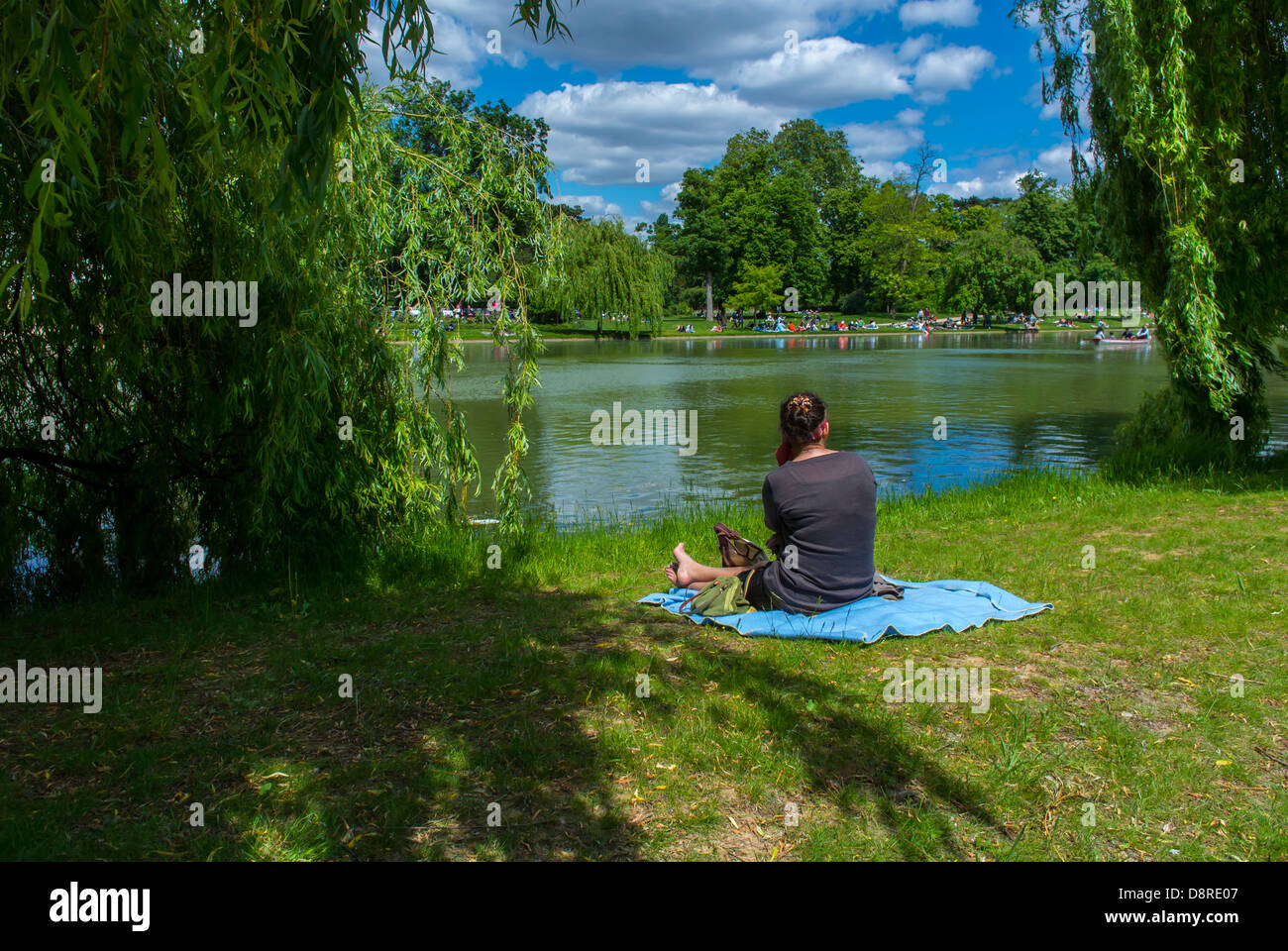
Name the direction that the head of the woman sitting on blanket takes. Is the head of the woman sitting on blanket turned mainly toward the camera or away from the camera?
away from the camera

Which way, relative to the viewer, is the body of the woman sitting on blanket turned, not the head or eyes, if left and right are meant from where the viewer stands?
facing away from the viewer and to the left of the viewer
